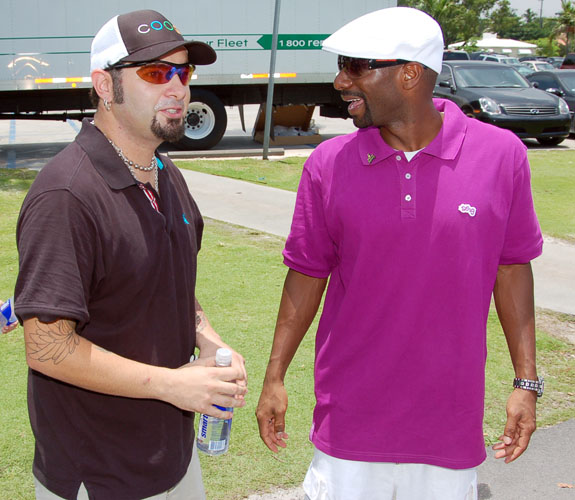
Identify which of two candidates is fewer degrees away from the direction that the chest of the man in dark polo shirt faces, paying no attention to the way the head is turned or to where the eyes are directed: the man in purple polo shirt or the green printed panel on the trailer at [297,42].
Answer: the man in purple polo shirt

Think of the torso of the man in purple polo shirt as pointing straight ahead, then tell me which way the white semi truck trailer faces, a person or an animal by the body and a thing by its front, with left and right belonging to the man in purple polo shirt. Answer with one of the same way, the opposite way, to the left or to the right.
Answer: to the right

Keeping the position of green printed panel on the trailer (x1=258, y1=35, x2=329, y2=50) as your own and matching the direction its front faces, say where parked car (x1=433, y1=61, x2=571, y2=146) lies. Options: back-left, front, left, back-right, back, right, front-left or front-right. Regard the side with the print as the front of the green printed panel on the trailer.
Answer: left

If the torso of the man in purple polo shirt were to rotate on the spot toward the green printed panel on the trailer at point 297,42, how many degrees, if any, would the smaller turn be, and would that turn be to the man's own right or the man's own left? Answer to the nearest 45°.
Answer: approximately 180°

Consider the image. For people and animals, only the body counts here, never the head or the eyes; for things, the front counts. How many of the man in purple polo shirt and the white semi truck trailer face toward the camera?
1

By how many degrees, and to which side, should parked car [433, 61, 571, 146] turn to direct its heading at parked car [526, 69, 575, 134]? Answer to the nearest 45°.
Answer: approximately 135° to its left

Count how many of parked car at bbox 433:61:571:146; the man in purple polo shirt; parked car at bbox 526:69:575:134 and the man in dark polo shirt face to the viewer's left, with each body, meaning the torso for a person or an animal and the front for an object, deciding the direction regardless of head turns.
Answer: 0

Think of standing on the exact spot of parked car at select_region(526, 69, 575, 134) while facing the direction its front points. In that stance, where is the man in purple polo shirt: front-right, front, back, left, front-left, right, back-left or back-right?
front-right

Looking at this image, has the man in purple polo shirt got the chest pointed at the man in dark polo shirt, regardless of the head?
no

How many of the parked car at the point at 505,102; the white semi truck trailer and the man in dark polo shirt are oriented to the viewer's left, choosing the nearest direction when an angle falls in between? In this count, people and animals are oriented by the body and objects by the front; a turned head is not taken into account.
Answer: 1

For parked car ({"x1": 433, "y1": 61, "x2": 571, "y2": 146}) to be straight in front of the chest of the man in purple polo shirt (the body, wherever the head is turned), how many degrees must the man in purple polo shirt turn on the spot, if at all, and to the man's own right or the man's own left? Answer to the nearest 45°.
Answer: approximately 180°

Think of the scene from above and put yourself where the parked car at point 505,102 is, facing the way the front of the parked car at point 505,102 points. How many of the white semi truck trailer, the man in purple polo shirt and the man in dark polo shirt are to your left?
0

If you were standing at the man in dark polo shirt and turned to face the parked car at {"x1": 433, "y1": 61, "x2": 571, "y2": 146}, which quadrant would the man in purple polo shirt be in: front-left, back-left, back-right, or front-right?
front-right

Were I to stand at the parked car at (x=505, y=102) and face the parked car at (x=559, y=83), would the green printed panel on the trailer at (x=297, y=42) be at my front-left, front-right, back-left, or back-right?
back-left

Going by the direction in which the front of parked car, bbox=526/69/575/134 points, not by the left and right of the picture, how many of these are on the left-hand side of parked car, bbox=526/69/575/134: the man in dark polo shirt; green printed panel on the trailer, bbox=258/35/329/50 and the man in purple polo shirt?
0

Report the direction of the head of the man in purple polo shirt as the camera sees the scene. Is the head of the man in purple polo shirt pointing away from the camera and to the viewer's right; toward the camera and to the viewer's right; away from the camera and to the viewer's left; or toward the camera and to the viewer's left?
toward the camera and to the viewer's left

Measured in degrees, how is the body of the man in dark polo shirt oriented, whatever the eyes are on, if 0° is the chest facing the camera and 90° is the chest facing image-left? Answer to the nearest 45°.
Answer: approximately 315°

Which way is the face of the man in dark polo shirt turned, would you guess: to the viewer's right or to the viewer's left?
to the viewer's right

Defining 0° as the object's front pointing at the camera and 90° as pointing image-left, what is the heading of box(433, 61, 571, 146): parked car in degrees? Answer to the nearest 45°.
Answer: approximately 315°

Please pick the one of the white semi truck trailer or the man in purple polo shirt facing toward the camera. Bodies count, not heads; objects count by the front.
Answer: the man in purple polo shirt
